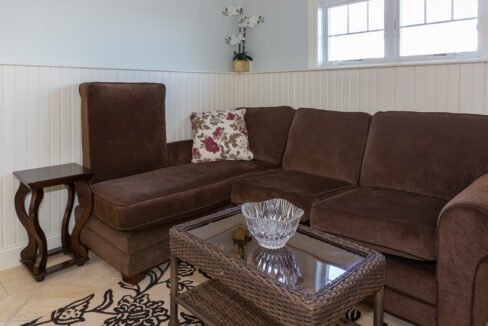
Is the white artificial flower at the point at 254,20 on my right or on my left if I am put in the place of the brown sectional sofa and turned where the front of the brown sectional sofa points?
on my right

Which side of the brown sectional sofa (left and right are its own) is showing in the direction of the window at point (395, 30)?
back

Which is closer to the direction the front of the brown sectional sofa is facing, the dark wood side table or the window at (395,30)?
the dark wood side table

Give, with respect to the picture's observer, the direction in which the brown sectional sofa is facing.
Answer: facing the viewer and to the left of the viewer

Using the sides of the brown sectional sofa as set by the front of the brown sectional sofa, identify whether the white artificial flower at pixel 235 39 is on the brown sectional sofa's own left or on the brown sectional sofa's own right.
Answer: on the brown sectional sofa's own right

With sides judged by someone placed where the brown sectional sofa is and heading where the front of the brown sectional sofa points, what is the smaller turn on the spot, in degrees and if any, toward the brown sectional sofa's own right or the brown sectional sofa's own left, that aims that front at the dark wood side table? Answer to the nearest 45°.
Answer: approximately 45° to the brown sectional sofa's own right

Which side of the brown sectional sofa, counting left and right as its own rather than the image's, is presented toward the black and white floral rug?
front
